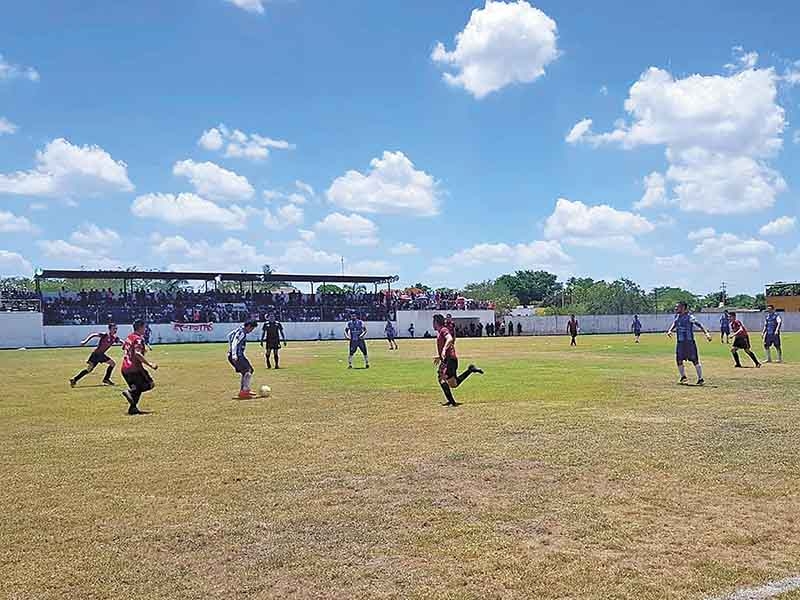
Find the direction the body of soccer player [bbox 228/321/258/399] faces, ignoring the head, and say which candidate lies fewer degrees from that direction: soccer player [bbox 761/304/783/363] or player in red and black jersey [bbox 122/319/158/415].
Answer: the soccer player

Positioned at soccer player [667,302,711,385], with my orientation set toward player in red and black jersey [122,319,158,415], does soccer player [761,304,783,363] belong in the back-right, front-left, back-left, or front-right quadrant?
back-right

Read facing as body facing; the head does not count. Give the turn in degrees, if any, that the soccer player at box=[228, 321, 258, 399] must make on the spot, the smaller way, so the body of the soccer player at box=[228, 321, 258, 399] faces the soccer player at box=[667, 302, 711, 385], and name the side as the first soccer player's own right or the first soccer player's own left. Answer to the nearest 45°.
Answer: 0° — they already face them

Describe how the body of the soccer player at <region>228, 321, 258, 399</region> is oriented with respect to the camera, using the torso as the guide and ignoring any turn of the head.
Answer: to the viewer's right

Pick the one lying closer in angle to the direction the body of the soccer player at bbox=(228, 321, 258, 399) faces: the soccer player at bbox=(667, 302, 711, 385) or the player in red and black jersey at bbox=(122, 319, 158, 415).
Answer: the soccer player

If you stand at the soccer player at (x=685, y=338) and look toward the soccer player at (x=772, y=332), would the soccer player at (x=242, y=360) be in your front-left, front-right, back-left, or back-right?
back-left

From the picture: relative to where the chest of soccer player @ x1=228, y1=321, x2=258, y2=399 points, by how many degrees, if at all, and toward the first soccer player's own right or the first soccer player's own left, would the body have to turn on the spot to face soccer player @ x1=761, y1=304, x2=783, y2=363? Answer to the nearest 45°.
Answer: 0° — they already face them

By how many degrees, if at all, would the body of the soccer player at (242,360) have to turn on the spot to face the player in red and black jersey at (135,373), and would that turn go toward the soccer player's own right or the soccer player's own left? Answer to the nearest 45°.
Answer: approximately 135° to the soccer player's own right
